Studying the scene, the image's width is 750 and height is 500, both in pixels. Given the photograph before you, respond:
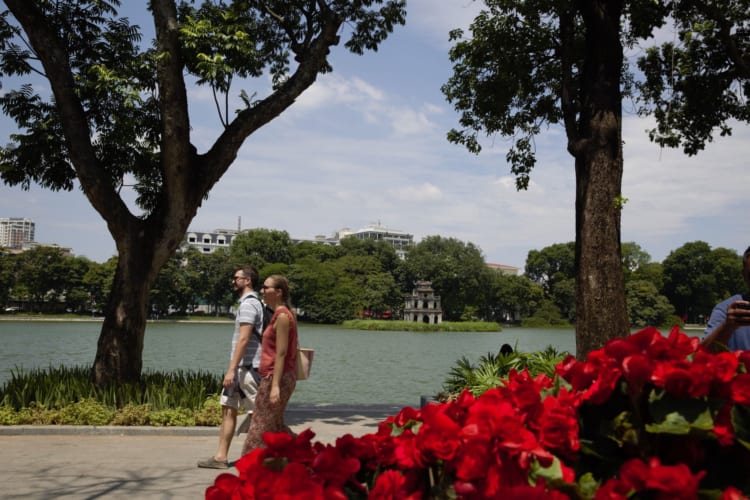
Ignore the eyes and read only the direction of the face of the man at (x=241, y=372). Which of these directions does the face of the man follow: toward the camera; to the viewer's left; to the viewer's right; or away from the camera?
to the viewer's left

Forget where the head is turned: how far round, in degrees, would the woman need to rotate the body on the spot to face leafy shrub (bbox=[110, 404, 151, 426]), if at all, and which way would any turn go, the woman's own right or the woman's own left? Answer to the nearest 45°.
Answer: approximately 45° to the woman's own right

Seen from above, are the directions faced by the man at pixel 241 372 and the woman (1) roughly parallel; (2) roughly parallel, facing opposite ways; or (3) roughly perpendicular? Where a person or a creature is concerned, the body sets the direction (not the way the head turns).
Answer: roughly parallel

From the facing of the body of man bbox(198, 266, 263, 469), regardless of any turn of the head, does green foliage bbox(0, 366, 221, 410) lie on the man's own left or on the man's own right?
on the man's own right

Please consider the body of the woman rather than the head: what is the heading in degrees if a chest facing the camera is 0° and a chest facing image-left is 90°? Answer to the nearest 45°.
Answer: approximately 90°

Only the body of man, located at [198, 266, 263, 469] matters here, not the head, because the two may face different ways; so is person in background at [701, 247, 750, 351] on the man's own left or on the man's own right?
on the man's own left

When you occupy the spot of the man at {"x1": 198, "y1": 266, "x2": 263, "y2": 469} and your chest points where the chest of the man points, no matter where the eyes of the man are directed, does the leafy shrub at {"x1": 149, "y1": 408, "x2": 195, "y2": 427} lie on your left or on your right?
on your right

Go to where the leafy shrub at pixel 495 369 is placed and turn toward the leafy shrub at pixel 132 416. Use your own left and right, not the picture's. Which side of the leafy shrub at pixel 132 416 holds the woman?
left

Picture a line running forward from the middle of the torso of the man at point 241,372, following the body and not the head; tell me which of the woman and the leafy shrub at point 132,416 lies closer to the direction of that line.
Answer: the leafy shrub

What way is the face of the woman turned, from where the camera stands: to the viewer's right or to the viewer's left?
to the viewer's left

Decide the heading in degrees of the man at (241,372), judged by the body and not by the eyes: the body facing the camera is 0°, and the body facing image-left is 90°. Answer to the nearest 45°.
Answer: approximately 90°
